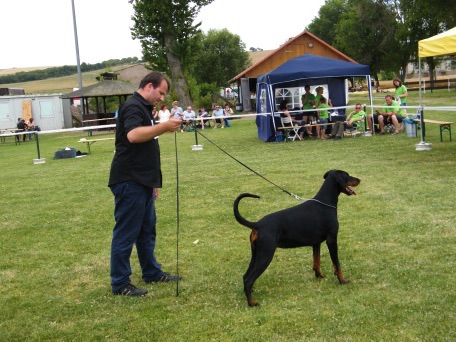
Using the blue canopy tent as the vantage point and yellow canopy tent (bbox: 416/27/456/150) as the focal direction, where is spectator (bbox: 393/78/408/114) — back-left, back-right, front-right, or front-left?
front-left

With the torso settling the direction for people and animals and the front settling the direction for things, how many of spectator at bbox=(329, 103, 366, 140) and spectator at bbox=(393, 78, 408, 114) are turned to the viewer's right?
0

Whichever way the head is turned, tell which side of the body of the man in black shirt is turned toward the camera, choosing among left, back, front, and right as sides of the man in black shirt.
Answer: right

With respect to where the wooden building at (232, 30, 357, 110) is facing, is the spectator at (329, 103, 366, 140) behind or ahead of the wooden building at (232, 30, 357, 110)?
ahead

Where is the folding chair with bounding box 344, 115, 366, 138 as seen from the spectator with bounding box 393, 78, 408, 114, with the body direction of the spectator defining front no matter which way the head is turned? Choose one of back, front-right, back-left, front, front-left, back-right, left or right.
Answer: front-right

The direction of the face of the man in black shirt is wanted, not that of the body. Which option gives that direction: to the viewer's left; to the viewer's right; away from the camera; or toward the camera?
to the viewer's right

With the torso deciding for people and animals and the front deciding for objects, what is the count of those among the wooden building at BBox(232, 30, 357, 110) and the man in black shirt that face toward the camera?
1

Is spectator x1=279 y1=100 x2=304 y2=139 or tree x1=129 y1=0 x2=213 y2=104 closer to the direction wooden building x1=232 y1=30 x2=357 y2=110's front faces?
the spectator

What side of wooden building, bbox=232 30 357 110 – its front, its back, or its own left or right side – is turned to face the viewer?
front

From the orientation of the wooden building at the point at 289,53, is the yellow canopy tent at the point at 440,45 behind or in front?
in front

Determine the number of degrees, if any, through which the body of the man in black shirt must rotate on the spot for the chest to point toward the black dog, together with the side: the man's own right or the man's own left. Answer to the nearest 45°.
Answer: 0° — they already face it

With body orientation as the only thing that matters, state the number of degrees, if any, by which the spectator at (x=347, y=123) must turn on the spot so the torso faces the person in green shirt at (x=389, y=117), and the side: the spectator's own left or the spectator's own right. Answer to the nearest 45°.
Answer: approximately 135° to the spectator's own left

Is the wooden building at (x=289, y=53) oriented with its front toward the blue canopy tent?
yes

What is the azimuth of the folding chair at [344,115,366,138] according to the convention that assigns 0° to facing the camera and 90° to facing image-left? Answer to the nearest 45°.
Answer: approximately 45°

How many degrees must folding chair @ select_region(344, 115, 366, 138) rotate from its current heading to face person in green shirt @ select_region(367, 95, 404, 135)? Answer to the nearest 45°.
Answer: approximately 135° to its left

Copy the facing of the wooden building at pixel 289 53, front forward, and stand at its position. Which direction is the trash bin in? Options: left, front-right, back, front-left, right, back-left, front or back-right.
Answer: front
